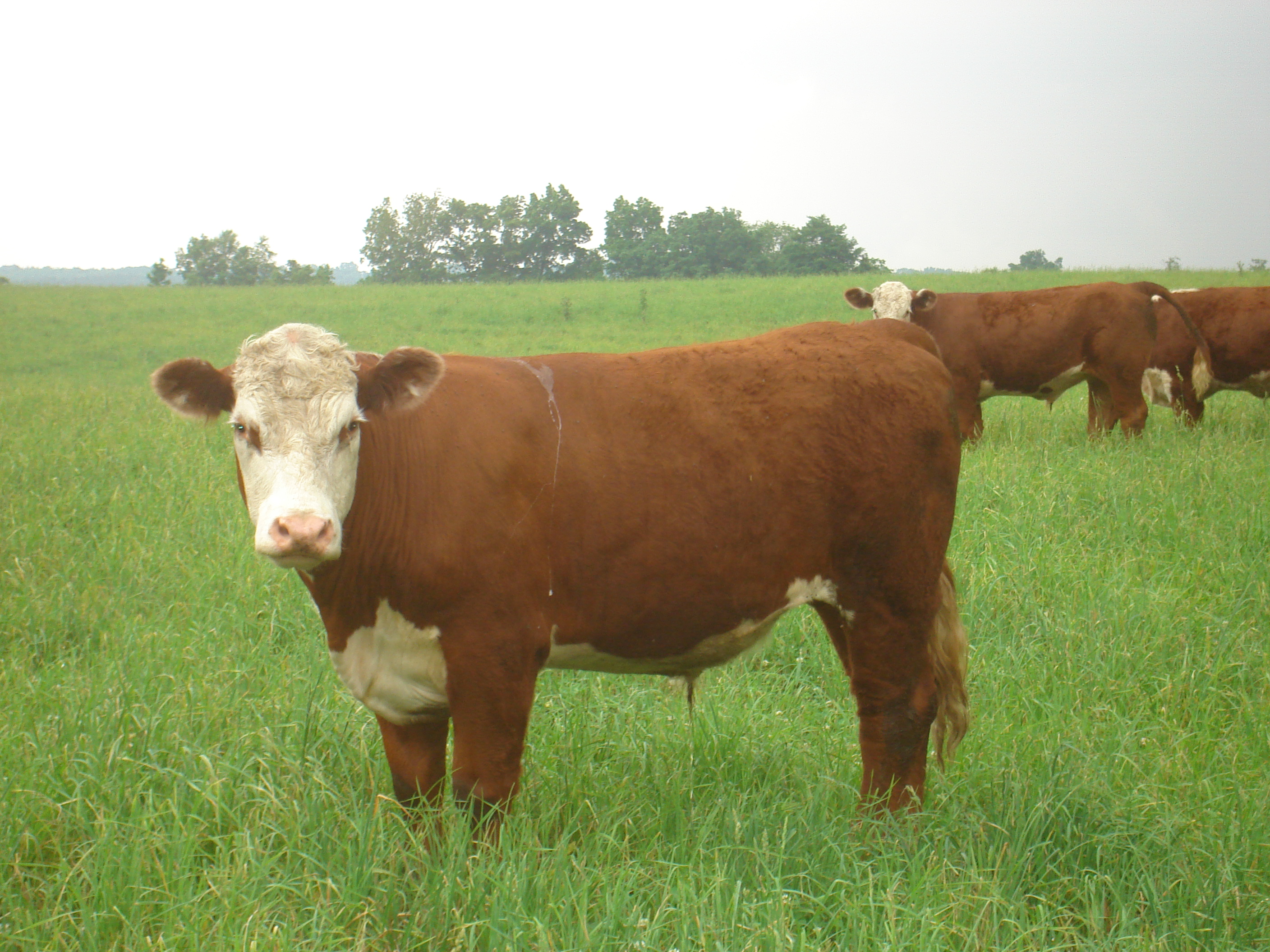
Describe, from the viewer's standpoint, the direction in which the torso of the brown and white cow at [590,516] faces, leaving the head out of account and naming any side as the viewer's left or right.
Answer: facing to the left of the viewer

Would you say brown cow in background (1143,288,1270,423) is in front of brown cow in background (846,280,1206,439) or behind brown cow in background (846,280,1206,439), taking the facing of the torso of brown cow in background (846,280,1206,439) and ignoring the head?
behind

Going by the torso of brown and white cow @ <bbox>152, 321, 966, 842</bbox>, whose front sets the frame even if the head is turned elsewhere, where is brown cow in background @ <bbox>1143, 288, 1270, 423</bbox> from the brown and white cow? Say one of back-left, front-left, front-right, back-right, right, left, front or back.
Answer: back-right

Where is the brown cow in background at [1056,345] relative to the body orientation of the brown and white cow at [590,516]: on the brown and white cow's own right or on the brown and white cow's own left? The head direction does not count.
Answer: on the brown and white cow's own right

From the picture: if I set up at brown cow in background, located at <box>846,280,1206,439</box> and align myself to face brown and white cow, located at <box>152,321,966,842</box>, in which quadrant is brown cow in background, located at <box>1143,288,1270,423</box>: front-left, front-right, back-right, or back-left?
back-left

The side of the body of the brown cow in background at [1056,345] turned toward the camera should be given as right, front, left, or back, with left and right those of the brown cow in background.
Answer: left

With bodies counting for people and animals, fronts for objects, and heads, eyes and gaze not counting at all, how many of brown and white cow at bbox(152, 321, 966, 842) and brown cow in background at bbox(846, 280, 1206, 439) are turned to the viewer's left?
2

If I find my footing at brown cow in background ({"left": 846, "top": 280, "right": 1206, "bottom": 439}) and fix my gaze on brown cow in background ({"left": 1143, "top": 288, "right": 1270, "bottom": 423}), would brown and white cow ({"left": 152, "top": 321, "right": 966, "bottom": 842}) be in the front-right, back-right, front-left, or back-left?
back-right
